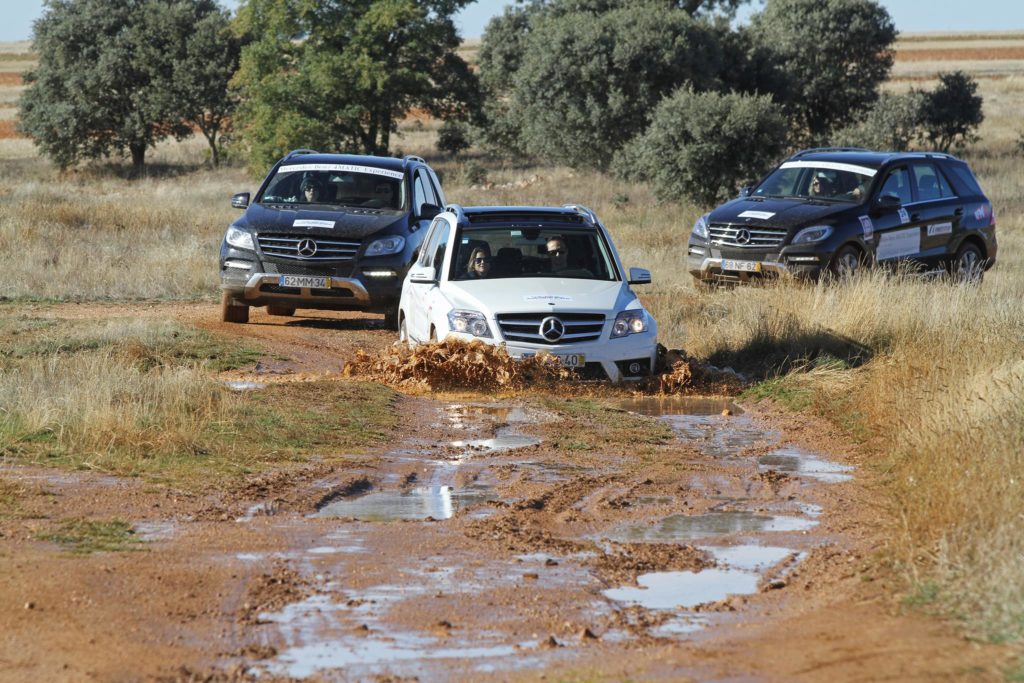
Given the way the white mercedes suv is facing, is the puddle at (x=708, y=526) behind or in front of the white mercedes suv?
in front

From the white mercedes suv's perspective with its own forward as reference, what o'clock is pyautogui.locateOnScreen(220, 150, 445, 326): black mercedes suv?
The black mercedes suv is roughly at 5 o'clock from the white mercedes suv.

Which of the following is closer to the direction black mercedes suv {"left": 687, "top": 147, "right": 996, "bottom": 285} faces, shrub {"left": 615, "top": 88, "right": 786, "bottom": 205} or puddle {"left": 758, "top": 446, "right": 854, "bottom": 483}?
the puddle

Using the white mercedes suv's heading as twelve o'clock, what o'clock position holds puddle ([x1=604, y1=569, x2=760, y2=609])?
The puddle is roughly at 12 o'clock from the white mercedes suv.

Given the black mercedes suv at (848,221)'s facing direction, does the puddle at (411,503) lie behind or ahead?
ahead

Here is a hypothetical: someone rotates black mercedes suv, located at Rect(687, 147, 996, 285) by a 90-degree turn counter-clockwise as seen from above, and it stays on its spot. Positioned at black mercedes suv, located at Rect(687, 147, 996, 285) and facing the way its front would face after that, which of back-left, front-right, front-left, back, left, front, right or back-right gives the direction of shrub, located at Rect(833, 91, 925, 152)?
back-left

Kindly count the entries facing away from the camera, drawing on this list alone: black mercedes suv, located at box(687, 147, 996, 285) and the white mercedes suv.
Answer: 0

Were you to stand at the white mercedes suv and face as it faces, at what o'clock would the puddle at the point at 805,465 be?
The puddle is roughly at 11 o'clock from the white mercedes suv.

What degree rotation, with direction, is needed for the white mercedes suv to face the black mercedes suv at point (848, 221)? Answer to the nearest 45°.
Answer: approximately 135° to its left

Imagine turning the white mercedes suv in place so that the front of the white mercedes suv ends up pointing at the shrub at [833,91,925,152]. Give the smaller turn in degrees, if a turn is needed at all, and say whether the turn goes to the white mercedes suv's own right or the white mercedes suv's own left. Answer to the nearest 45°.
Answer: approximately 180°
